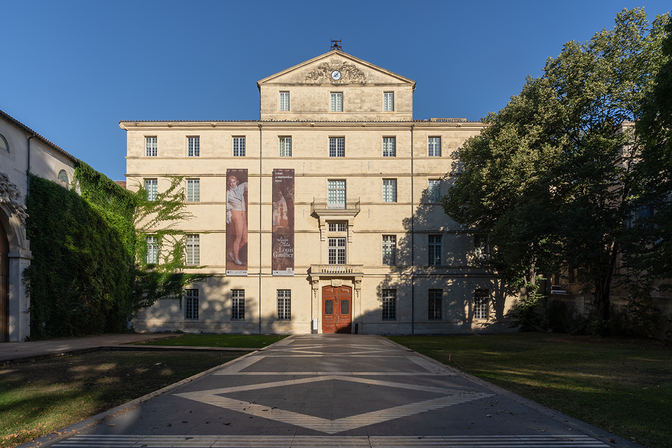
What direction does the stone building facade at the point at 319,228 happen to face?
toward the camera

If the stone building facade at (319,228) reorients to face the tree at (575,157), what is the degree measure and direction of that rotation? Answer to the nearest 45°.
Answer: approximately 45° to its left

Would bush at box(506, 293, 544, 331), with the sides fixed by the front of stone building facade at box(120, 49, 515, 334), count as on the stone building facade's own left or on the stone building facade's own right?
on the stone building facade's own left

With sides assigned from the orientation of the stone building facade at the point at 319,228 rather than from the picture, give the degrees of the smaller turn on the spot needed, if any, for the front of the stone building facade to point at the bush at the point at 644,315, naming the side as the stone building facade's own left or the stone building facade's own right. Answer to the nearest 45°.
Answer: approximately 45° to the stone building facade's own left

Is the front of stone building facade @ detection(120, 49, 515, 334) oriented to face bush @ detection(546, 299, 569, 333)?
no
